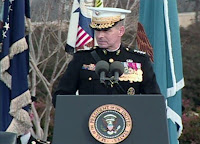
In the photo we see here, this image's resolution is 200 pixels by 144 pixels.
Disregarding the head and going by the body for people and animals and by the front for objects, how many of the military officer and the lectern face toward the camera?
2

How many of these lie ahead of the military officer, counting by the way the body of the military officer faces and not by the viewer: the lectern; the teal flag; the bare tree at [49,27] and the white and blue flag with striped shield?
1

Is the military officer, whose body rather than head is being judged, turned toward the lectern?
yes

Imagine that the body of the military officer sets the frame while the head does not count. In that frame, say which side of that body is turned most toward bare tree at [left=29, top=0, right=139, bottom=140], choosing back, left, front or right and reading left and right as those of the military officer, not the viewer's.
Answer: back

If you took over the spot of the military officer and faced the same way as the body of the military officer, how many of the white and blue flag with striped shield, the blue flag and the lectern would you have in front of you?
1

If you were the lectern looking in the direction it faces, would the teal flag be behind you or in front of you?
behind

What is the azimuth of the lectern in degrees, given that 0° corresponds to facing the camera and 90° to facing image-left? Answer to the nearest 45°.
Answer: approximately 0°

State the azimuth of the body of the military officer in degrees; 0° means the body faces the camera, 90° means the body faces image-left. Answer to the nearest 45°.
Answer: approximately 0°
